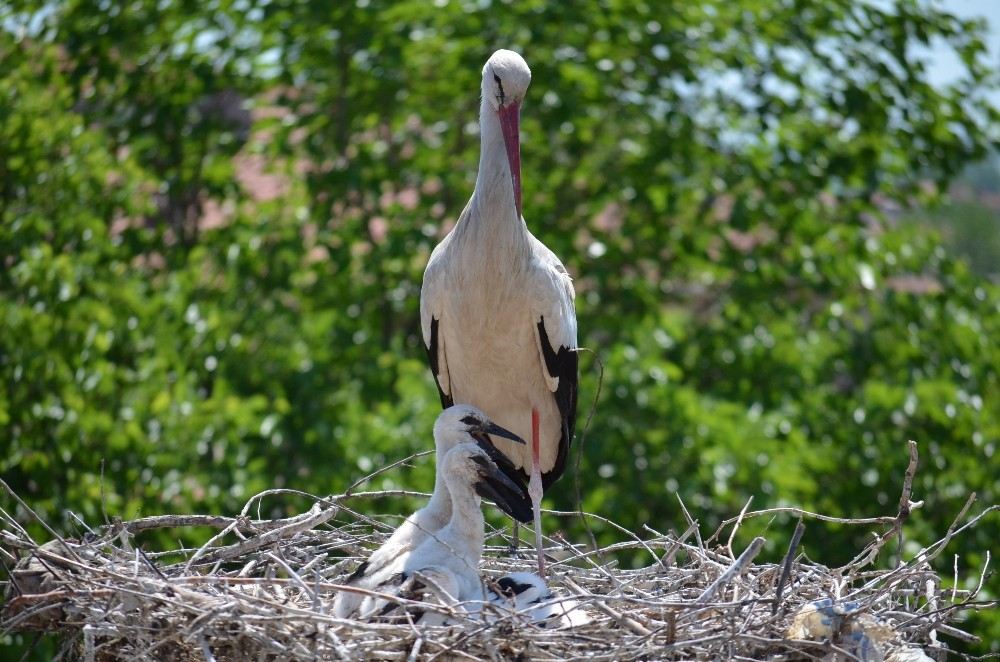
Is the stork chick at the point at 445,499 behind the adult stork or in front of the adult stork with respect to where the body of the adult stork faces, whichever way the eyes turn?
in front

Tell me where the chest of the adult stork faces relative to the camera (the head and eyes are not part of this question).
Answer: toward the camera
